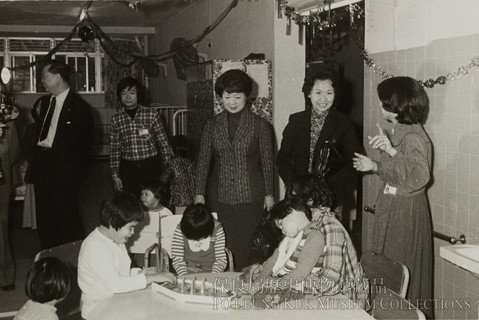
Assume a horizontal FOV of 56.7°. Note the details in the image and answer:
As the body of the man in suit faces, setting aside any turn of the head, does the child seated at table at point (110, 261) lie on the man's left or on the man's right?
on the man's left

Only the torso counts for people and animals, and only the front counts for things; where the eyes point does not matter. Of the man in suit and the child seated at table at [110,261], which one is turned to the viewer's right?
the child seated at table

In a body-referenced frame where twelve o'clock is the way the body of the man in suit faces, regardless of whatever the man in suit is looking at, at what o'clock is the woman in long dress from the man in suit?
The woman in long dress is roughly at 9 o'clock from the man in suit.

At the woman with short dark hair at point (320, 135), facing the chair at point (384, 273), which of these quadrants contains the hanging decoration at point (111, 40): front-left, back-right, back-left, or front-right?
back-right

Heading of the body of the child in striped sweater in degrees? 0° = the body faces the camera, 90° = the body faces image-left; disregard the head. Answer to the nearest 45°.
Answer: approximately 0°

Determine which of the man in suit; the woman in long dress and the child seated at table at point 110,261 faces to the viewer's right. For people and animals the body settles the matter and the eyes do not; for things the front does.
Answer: the child seated at table

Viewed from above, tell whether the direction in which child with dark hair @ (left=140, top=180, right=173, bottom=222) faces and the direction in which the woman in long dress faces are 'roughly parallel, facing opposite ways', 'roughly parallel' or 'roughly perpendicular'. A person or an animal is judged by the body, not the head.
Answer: roughly perpendicular

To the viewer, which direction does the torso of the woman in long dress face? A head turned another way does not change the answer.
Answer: to the viewer's left
